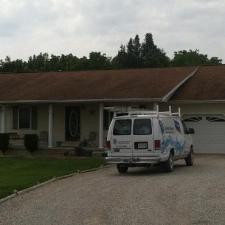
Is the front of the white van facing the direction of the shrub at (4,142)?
no

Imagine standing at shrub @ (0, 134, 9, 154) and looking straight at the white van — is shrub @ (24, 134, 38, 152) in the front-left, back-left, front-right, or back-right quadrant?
front-left

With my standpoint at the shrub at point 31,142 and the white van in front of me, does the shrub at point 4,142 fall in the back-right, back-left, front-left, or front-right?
back-right

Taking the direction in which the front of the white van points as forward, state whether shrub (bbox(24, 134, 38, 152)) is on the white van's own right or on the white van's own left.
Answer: on the white van's own left

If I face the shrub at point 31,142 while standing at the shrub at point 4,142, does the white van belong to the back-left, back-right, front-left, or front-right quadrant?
front-right

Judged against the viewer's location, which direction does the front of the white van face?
facing away from the viewer and to the right of the viewer

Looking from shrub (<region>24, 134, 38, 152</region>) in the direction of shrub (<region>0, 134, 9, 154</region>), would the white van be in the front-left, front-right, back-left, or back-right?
back-left
